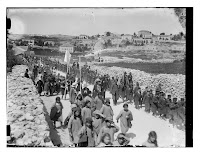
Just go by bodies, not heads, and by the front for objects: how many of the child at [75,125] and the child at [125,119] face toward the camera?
2

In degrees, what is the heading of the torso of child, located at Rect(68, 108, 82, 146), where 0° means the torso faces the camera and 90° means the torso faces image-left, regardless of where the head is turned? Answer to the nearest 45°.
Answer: approximately 0°

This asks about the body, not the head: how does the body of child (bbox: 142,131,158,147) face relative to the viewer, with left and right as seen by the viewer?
facing the viewer and to the left of the viewer

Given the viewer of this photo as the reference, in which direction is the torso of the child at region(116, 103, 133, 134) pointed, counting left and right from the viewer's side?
facing the viewer

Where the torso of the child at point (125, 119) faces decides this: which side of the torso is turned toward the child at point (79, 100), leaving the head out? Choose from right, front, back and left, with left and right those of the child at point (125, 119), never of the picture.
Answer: right

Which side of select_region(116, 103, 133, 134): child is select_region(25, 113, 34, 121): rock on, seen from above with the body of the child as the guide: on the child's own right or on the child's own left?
on the child's own right
